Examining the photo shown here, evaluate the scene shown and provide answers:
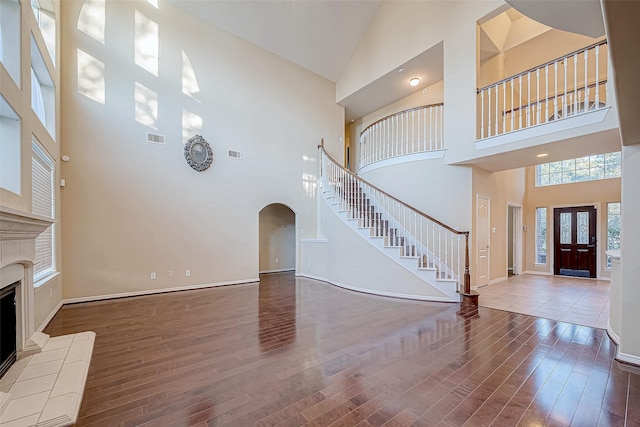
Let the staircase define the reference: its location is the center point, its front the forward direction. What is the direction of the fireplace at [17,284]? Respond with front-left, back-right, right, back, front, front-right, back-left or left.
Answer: right

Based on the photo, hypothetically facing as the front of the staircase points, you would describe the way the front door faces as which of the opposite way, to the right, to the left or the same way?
to the right

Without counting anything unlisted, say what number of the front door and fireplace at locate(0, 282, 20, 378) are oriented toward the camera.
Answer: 1

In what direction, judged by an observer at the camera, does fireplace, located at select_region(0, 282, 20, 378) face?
facing to the right of the viewer

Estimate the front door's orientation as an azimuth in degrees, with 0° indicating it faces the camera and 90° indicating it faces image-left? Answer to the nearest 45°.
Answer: approximately 0°

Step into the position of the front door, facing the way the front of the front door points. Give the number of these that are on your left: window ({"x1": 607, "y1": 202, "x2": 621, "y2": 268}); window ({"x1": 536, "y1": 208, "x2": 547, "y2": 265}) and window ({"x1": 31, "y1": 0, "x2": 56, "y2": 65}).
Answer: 1

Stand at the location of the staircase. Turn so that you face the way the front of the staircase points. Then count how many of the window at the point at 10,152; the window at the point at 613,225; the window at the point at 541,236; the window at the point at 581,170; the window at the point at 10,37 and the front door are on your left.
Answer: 4

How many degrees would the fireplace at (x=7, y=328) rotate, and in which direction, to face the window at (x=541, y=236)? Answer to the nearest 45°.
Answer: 0° — it already faces it
